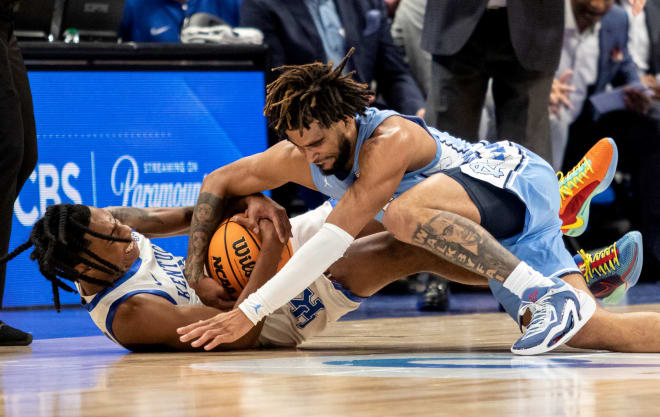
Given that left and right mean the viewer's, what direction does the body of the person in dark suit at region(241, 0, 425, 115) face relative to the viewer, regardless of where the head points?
facing the viewer

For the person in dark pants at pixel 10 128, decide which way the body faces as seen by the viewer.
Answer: to the viewer's right

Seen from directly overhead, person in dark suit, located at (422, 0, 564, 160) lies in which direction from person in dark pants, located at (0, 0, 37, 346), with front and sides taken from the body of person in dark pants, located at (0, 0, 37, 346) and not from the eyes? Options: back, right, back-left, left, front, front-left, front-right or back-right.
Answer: front

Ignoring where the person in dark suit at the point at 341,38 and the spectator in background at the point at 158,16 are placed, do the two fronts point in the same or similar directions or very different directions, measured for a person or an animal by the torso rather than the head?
same or similar directions

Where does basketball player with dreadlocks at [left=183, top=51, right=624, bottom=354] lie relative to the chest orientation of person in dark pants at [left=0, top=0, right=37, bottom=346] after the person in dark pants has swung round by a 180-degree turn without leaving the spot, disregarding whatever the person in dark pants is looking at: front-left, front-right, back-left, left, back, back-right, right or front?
back-left

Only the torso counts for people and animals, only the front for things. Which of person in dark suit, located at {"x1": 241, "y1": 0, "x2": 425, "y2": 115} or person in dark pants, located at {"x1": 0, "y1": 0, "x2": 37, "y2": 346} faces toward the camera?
person in dark suit, located at {"x1": 241, "y1": 0, "x2": 425, "y2": 115}

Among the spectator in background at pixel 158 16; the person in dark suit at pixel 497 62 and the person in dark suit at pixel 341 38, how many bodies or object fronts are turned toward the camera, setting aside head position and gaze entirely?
3

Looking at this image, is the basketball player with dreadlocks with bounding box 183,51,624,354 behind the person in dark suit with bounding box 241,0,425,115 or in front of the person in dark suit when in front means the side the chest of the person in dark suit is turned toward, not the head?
in front

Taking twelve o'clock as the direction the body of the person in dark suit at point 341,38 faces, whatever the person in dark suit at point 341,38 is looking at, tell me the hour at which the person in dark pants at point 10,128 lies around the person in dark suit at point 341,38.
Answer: the person in dark pants at point 10,128 is roughly at 1 o'clock from the person in dark suit at point 341,38.

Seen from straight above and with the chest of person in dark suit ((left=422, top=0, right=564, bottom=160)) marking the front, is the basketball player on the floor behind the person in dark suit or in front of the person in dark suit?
in front

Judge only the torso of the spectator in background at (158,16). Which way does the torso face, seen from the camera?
toward the camera

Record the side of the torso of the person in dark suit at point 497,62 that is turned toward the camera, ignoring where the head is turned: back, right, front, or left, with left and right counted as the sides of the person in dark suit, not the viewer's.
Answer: front

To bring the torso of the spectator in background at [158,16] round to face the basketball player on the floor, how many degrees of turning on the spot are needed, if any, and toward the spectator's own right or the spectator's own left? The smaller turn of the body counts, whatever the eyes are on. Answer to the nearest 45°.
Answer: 0° — they already face them

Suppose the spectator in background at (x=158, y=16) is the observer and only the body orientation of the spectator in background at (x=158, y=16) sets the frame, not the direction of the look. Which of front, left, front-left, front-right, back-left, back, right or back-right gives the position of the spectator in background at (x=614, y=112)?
left

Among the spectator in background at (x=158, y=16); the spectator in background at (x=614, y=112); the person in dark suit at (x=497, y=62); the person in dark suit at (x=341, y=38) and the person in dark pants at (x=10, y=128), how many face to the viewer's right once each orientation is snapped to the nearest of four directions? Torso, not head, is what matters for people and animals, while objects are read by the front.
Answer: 1

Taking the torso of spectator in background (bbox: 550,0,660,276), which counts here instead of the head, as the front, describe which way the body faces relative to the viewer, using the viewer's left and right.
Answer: facing the viewer and to the left of the viewer
